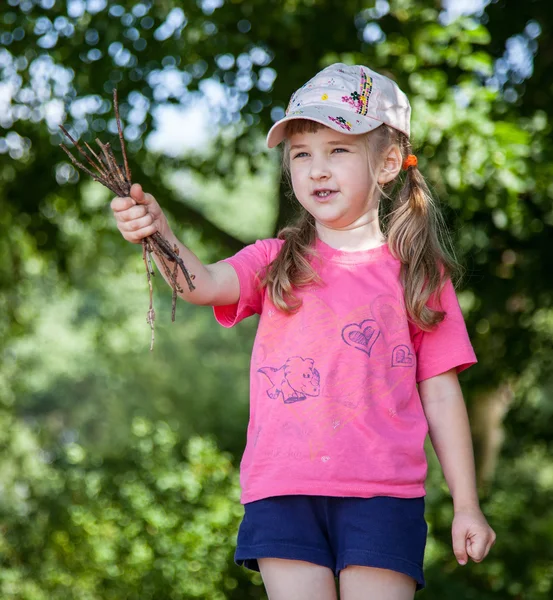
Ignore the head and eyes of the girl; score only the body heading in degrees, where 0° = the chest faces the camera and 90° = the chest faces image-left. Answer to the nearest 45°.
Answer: approximately 0°

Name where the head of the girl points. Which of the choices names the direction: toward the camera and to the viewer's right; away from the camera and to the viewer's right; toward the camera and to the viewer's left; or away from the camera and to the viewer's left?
toward the camera and to the viewer's left
